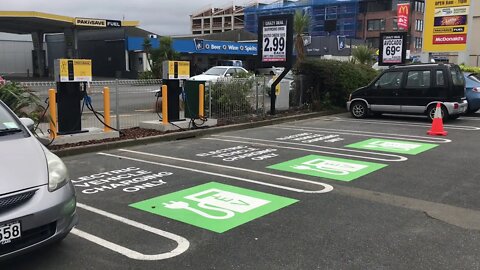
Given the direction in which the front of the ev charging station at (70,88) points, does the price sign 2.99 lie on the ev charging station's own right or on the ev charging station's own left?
on the ev charging station's own left

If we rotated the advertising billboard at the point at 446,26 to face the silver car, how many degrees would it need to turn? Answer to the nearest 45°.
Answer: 0° — it already faces it

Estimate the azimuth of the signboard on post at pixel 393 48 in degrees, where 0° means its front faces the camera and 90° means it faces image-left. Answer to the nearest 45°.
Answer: approximately 0°

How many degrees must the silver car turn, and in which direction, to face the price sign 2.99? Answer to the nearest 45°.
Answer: approximately 90° to its left

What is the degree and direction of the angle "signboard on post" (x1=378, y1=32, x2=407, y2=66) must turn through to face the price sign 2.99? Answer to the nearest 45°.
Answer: approximately 45° to its right

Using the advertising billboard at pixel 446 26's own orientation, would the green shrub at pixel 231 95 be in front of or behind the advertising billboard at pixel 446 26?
in front

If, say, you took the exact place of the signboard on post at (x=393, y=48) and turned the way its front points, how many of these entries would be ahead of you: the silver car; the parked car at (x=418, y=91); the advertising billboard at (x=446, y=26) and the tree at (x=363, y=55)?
2

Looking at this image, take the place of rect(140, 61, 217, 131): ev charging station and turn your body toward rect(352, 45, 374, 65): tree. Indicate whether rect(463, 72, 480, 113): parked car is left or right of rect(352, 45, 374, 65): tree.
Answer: right

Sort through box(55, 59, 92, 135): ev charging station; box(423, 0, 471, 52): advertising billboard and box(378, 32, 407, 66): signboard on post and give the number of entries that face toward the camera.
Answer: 3

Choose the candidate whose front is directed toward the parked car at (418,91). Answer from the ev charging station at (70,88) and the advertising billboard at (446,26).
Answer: the advertising billboard

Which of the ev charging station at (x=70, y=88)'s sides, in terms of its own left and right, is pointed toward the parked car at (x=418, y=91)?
left

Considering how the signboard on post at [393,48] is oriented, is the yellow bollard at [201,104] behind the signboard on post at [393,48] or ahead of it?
ahead
